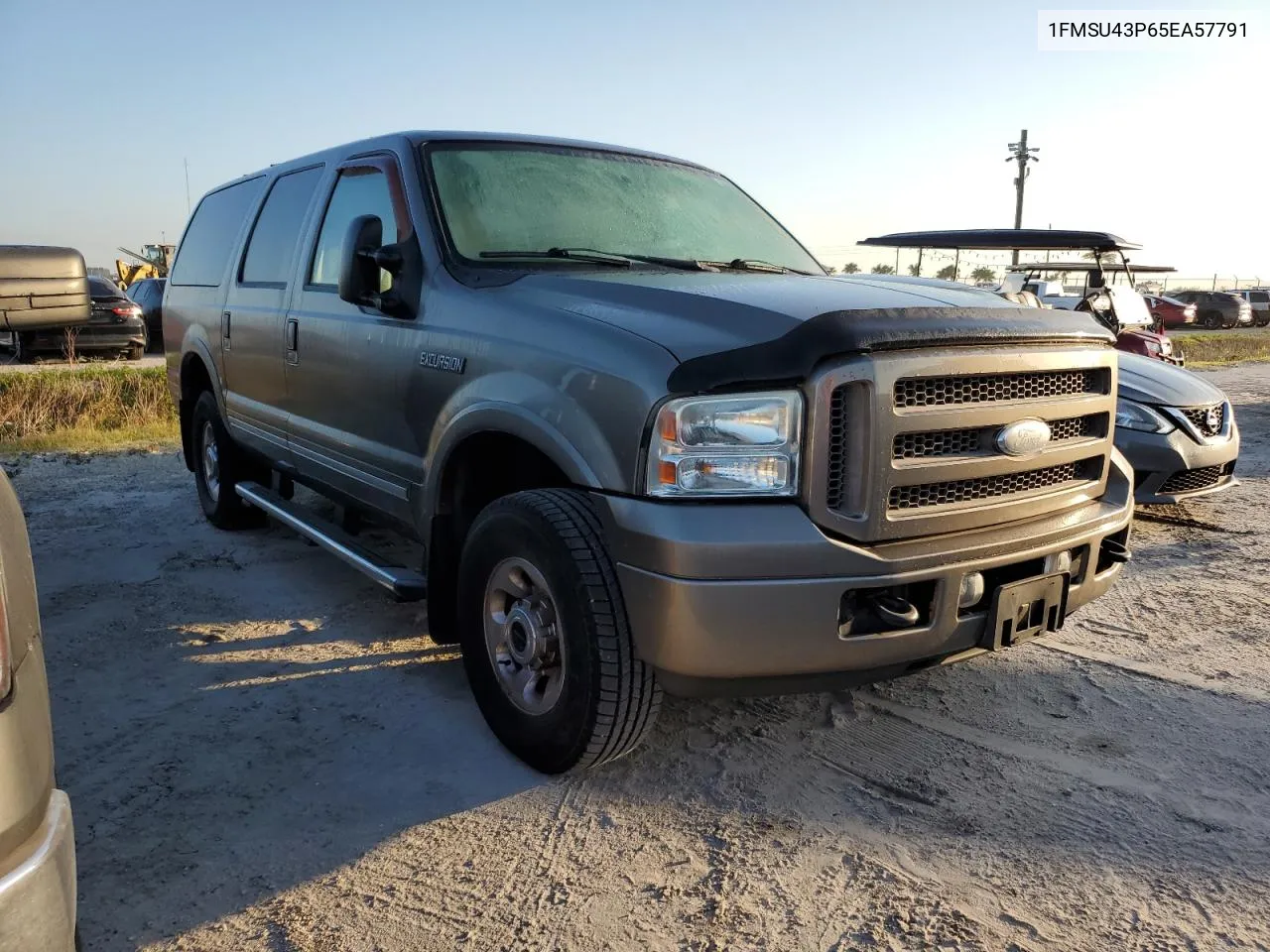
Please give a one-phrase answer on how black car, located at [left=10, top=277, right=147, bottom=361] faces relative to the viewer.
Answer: facing away from the viewer and to the left of the viewer

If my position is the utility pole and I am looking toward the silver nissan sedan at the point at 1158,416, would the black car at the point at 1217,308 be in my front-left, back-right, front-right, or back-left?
front-left

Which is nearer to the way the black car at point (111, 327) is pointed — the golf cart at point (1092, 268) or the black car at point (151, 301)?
the black car

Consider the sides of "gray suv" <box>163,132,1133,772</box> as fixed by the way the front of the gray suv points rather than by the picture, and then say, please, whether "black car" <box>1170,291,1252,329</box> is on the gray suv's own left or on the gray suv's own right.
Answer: on the gray suv's own left

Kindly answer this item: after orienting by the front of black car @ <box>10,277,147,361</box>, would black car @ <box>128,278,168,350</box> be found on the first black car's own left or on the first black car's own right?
on the first black car's own right

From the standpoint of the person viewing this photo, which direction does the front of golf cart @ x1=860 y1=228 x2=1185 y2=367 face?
facing the viewer and to the right of the viewer

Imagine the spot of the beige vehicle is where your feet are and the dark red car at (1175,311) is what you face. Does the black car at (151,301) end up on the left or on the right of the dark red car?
left
